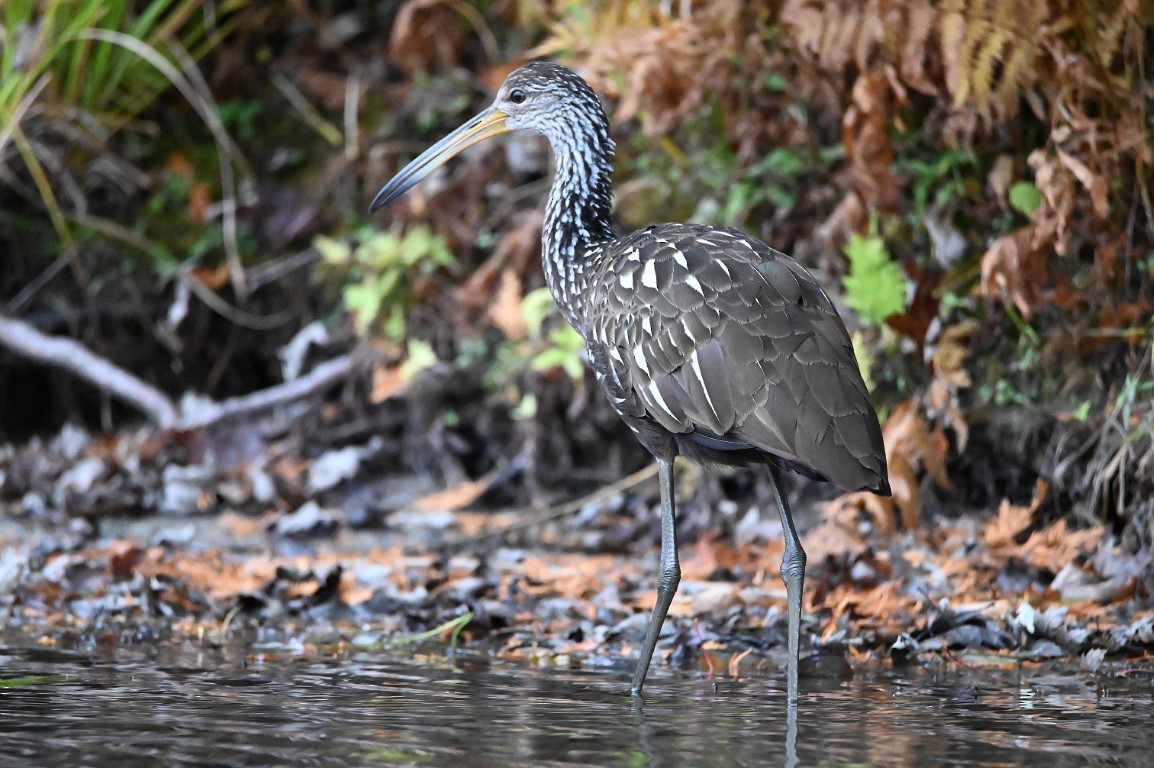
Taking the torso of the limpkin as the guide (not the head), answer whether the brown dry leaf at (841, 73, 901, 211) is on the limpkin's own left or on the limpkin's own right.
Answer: on the limpkin's own right

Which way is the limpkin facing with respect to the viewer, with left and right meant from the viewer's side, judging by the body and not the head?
facing to the left of the viewer

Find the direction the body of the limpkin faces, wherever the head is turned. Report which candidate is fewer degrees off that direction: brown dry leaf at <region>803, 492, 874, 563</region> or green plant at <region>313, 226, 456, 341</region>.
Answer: the green plant

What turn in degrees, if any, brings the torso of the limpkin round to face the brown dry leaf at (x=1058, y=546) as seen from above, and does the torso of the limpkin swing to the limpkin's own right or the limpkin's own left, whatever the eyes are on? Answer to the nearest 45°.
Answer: approximately 135° to the limpkin's own right

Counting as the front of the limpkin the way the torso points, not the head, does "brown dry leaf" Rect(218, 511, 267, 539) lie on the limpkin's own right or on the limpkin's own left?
on the limpkin's own right

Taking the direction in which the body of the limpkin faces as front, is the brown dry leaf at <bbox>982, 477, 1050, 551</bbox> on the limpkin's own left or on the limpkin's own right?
on the limpkin's own right

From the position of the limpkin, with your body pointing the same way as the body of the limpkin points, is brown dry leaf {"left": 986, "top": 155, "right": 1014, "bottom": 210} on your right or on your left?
on your right

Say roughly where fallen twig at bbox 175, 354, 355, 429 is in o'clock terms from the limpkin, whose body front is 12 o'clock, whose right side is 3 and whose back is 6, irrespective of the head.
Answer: The fallen twig is roughly at 2 o'clock from the limpkin.

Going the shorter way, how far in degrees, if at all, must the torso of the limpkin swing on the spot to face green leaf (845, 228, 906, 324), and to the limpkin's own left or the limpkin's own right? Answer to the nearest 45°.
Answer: approximately 135° to the limpkin's own right

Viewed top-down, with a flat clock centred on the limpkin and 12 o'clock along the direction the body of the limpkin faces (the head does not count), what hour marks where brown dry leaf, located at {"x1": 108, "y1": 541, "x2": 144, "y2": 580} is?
The brown dry leaf is roughly at 1 o'clock from the limpkin.

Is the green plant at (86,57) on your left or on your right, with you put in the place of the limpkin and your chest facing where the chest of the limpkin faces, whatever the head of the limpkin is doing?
on your right

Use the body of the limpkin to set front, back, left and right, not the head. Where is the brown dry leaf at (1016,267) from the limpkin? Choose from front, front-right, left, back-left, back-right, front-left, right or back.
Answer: back-right

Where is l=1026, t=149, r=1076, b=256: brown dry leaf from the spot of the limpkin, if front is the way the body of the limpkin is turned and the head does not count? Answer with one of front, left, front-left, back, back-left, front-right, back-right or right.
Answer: back-right
